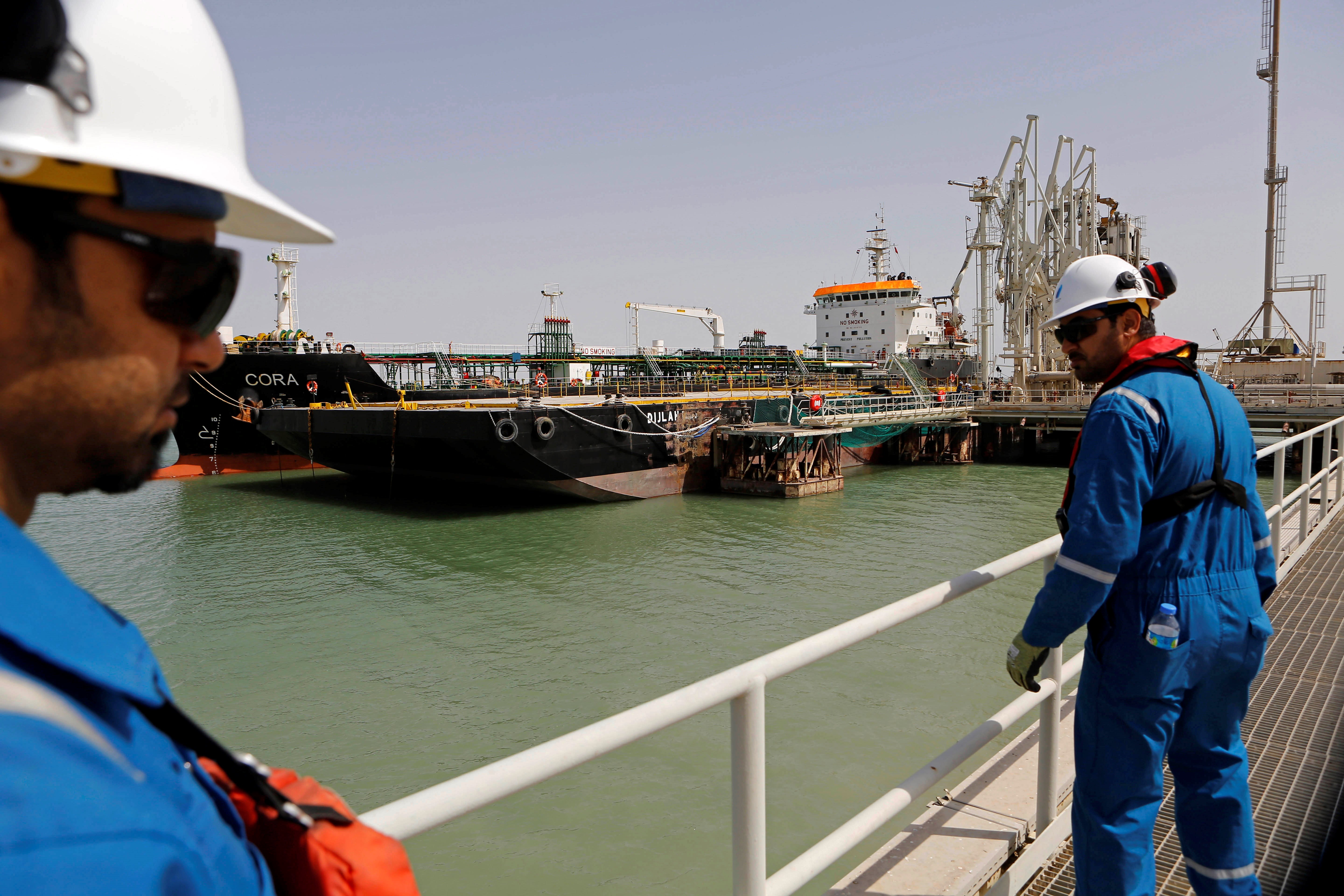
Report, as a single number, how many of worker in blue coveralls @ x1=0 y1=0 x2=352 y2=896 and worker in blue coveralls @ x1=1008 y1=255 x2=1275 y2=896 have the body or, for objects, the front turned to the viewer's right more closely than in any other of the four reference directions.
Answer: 1

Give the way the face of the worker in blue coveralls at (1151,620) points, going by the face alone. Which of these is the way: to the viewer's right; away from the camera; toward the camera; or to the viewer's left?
to the viewer's left

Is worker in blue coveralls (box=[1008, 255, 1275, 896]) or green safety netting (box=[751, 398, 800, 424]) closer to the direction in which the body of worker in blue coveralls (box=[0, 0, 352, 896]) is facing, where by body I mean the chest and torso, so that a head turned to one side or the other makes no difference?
the worker in blue coveralls

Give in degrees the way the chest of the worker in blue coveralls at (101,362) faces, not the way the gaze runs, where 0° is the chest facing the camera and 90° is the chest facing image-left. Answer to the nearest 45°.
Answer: approximately 270°

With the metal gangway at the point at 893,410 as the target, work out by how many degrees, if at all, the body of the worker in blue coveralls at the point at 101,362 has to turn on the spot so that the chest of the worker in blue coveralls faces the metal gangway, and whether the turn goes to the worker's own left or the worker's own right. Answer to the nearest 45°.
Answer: approximately 45° to the worker's own left

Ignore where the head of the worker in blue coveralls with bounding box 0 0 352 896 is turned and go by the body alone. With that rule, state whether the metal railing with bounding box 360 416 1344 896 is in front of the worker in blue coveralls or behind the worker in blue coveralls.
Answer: in front

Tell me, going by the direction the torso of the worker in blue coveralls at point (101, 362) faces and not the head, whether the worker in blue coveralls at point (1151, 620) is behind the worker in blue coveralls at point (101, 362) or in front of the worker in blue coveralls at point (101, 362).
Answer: in front

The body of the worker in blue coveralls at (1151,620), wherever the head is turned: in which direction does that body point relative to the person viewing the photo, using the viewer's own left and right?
facing away from the viewer and to the left of the viewer

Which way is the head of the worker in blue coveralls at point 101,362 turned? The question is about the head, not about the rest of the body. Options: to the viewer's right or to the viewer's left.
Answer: to the viewer's right

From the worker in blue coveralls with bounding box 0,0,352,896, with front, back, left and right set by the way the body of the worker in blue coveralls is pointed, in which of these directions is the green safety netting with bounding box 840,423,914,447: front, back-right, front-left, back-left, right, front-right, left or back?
front-left
